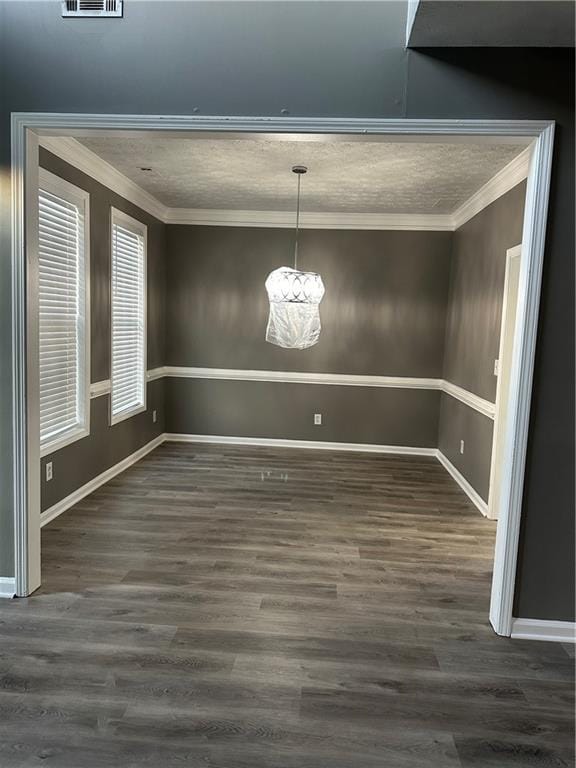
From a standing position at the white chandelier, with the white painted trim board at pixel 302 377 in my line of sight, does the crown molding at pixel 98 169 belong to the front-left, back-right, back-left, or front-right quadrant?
back-left

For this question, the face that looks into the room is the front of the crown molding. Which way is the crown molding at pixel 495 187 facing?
to the viewer's left

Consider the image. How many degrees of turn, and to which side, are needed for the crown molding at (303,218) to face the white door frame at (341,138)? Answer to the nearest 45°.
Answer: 0° — it already faces it

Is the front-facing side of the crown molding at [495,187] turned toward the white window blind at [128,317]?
yes
